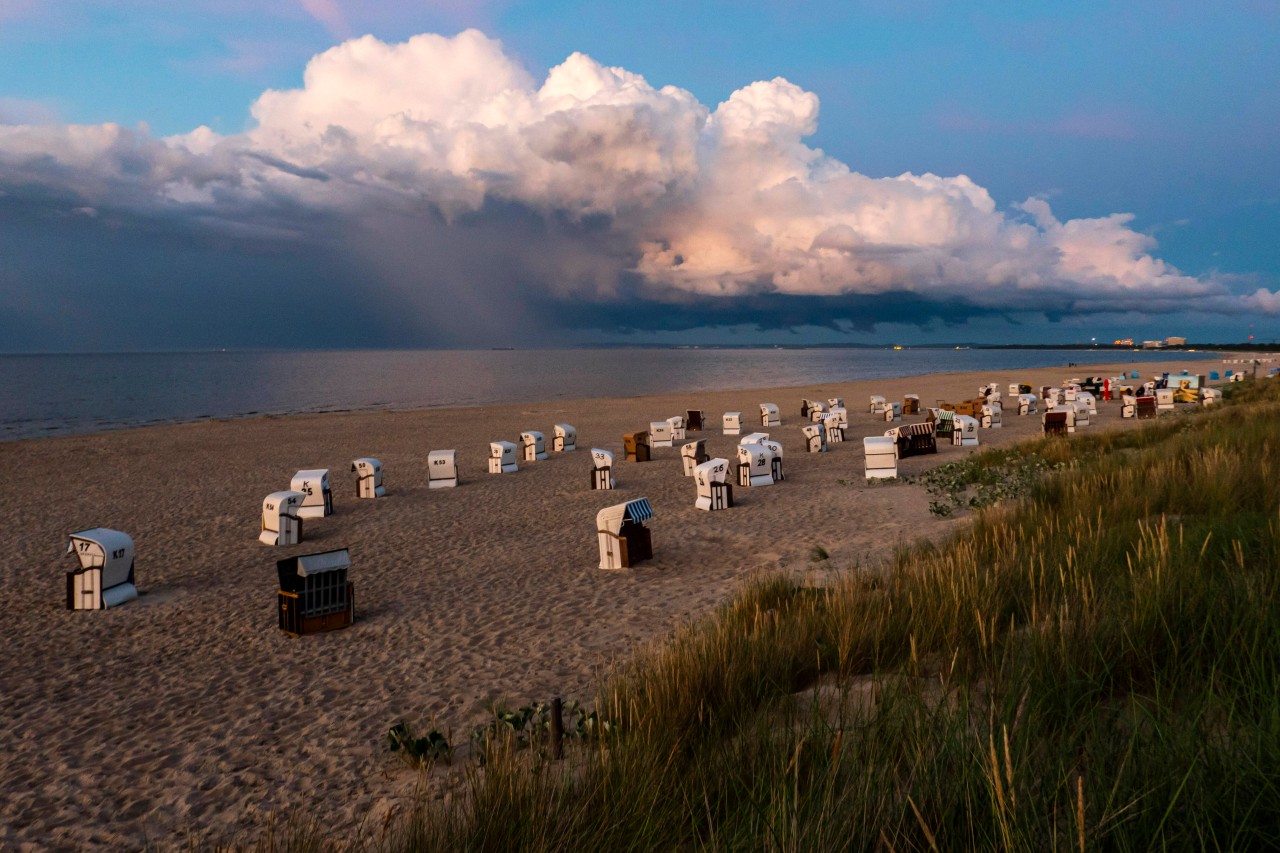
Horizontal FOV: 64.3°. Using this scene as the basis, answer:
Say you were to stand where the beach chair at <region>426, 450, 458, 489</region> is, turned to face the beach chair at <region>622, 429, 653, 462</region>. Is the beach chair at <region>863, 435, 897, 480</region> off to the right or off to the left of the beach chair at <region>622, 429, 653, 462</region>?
right

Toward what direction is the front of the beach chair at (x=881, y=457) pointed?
away from the camera

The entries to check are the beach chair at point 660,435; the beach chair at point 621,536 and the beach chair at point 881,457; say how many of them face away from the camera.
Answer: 2

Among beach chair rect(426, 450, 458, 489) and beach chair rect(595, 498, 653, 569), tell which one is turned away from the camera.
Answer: beach chair rect(426, 450, 458, 489)

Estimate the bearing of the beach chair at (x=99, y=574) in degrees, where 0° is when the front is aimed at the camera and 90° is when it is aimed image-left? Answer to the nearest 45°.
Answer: approximately 135°

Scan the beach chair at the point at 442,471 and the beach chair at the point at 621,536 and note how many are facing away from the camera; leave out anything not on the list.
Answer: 1

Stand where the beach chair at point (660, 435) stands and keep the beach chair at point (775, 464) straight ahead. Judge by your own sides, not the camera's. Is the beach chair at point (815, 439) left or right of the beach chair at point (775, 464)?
left

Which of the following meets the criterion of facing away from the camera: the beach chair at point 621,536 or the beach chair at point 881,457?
the beach chair at point 881,457

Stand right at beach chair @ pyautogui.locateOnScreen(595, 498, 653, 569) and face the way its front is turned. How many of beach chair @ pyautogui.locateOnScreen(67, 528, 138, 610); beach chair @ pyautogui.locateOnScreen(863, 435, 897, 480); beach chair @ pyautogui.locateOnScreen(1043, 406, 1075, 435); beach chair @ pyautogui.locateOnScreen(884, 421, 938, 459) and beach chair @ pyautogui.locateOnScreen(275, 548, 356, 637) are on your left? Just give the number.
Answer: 3

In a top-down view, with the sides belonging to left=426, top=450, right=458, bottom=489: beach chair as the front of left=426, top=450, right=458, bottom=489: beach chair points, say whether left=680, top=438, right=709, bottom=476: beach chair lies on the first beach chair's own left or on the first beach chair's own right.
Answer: on the first beach chair's own right
